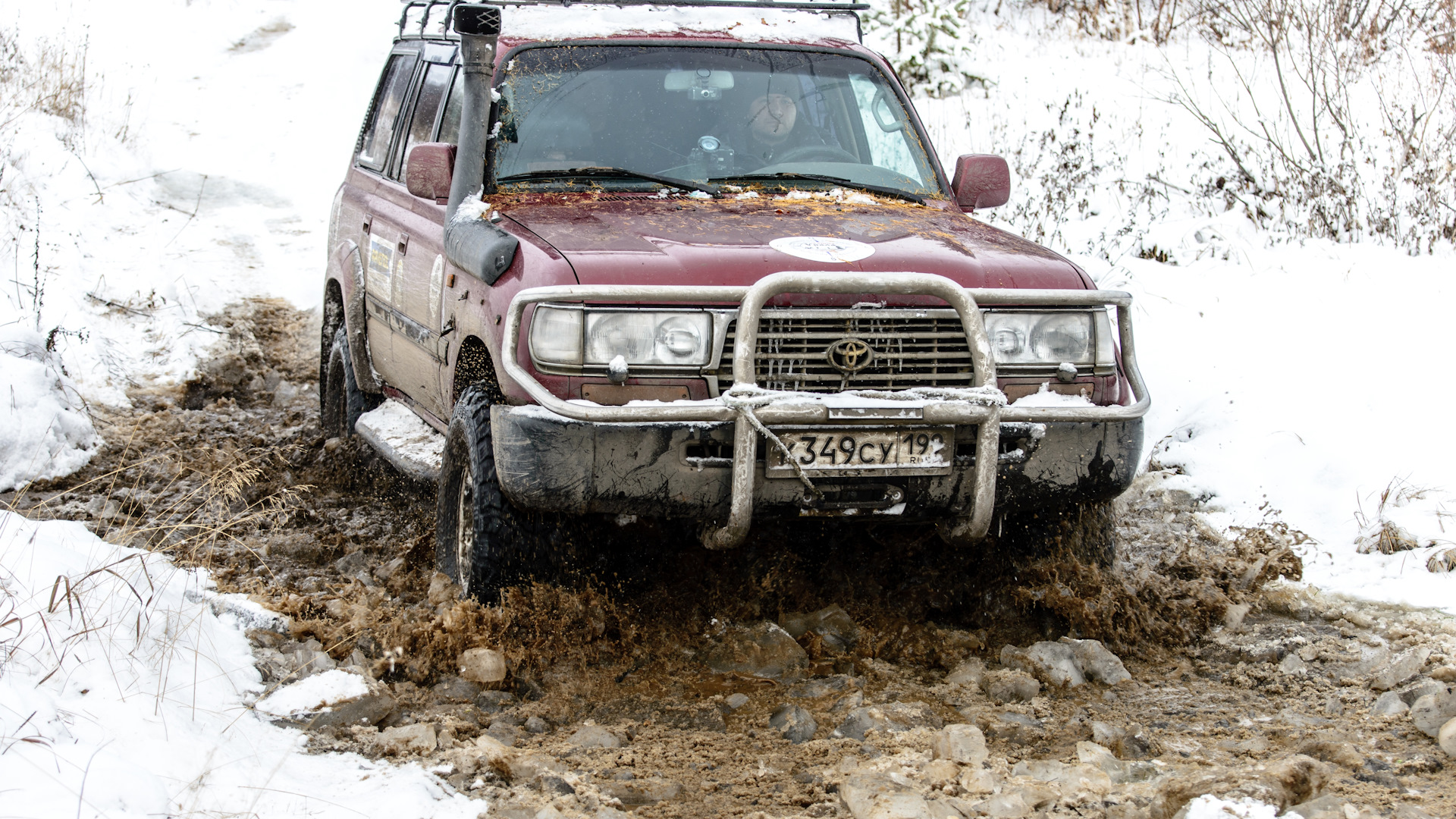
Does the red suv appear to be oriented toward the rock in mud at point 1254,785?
yes

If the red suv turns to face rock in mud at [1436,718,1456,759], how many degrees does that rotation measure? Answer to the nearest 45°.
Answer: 0° — it already faces it

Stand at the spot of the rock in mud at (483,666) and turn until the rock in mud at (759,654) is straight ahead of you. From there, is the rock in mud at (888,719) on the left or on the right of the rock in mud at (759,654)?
right

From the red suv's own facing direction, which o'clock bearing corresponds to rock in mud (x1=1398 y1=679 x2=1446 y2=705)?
The rock in mud is roughly at 11 o'clock from the red suv.

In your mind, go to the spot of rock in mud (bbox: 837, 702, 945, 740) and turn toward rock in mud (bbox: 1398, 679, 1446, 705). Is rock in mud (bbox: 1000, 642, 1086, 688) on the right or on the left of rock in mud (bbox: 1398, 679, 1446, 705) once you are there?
left

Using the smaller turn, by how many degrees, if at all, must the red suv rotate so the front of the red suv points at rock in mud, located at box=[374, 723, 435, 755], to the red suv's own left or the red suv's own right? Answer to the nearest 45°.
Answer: approximately 90° to the red suv's own right

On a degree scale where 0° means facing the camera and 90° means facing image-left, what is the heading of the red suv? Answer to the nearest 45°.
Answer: approximately 315°

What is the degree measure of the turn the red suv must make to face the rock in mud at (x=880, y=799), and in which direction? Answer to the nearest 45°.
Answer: approximately 45° to its right
